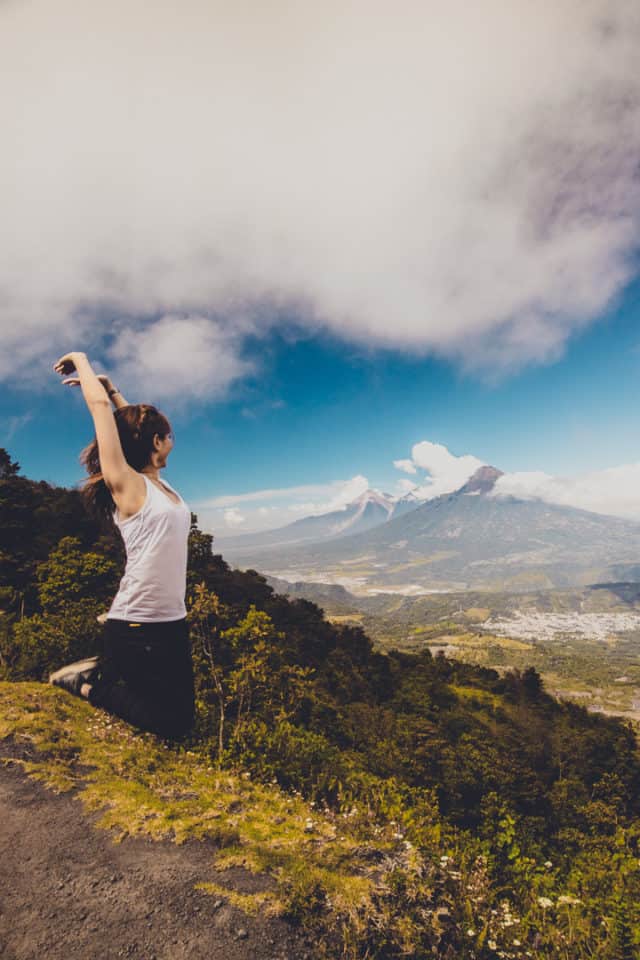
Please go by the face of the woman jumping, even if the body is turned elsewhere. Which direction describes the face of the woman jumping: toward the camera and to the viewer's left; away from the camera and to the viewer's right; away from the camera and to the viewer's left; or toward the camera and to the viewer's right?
away from the camera and to the viewer's right

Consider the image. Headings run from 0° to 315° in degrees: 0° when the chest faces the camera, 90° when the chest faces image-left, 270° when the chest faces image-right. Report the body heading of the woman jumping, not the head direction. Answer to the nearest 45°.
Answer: approximately 270°

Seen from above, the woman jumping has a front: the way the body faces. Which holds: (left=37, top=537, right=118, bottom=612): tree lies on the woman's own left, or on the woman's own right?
on the woman's own left
